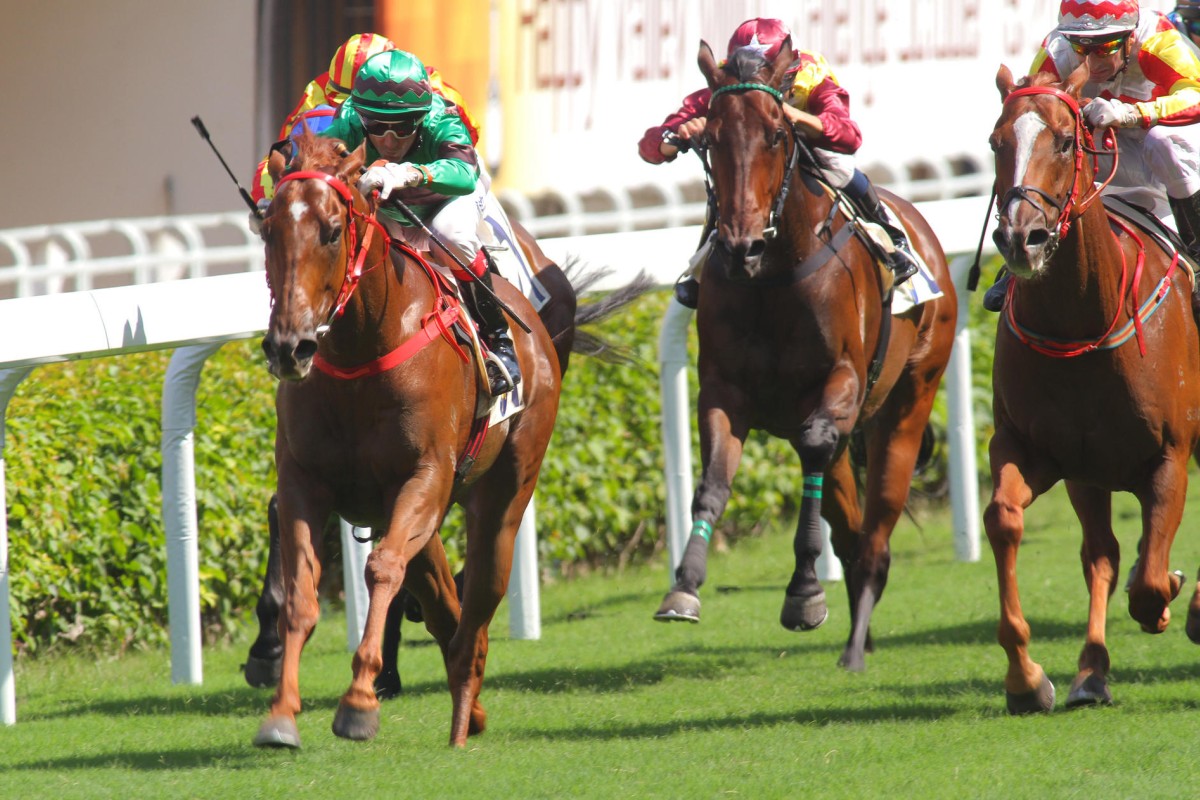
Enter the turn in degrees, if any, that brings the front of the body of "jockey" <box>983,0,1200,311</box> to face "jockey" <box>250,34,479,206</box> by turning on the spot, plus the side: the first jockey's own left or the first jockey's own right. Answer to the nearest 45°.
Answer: approximately 45° to the first jockey's own right

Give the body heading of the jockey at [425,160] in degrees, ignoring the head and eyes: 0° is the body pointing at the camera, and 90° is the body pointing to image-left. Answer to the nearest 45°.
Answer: approximately 45°

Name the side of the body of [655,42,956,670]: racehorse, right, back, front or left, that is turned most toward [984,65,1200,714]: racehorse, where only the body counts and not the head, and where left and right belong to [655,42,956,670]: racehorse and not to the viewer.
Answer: left

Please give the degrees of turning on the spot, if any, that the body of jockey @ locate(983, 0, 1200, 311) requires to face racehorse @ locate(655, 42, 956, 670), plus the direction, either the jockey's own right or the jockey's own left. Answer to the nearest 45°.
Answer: approximately 45° to the jockey's own right

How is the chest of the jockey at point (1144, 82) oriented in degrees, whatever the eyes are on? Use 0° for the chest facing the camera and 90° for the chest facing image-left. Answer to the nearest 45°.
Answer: approximately 45°

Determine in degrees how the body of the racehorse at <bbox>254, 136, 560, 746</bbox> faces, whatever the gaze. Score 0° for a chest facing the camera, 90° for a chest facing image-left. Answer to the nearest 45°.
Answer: approximately 45°

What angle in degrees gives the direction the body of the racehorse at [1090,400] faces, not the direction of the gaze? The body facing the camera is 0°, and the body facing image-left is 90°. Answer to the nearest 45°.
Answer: approximately 45°

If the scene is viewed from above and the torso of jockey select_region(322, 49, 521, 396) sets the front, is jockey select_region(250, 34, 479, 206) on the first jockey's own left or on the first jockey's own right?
on the first jockey's own right

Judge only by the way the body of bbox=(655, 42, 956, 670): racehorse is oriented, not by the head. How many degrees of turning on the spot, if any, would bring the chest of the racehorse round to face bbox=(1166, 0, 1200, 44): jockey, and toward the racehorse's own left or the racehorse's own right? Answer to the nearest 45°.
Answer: approximately 180°

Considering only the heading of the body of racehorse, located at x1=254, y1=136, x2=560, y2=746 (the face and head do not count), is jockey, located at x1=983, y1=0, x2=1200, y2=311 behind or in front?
behind

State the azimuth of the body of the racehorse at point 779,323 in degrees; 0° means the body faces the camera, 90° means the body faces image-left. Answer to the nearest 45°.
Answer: approximately 45°
